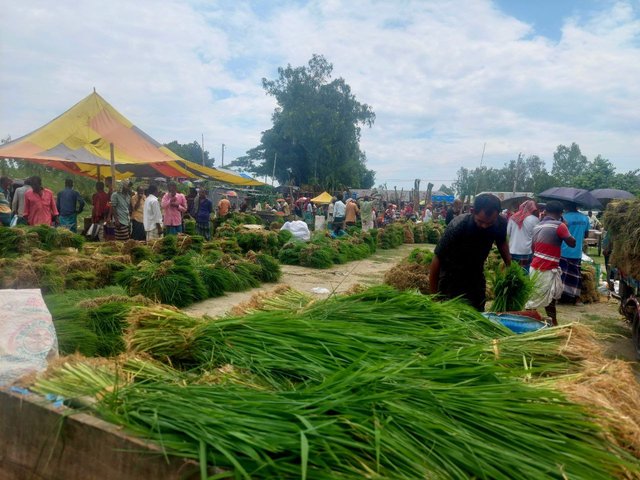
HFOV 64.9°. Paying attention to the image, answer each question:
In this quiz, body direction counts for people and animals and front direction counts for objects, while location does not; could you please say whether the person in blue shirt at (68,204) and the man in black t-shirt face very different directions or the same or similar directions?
very different directions

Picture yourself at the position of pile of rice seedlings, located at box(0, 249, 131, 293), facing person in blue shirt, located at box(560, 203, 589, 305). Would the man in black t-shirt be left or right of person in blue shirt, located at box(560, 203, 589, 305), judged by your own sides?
right
